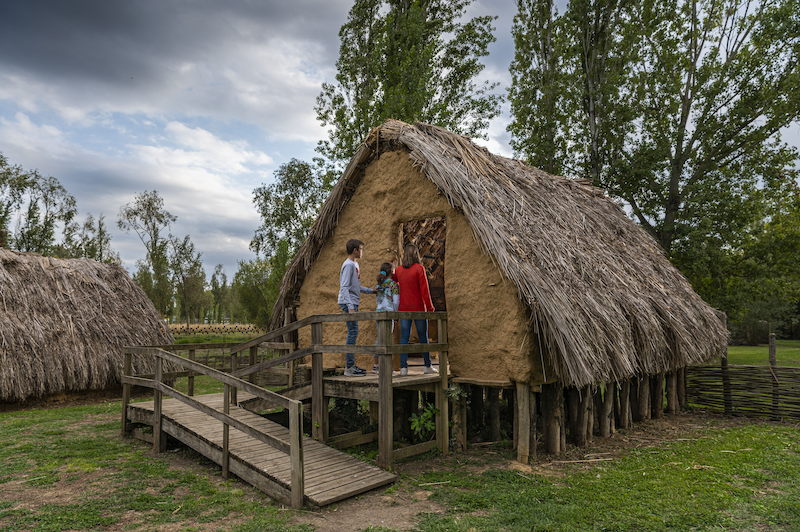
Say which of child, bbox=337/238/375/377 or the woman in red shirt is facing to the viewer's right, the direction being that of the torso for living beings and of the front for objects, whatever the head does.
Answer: the child

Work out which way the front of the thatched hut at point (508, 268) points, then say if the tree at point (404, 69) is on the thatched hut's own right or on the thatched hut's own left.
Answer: on the thatched hut's own right

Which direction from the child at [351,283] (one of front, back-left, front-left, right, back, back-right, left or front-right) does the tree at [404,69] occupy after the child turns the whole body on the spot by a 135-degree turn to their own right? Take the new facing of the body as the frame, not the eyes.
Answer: back-right

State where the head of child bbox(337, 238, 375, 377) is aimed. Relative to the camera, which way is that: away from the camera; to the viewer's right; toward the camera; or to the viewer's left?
to the viewer's right

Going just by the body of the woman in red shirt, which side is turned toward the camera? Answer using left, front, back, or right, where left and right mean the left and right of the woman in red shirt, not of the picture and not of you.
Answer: back

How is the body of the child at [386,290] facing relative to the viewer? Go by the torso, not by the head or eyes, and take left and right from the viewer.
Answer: facing away from the viewer and to the right of the viewer

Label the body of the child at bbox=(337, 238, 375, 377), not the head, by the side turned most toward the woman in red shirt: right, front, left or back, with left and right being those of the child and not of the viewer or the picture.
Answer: front

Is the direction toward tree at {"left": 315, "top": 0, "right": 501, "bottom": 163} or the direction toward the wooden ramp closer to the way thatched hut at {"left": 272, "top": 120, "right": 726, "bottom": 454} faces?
the wooden ramp

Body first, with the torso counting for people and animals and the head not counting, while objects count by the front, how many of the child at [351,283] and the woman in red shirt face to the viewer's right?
1

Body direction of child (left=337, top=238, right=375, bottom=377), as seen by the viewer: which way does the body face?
to the viewer's right
